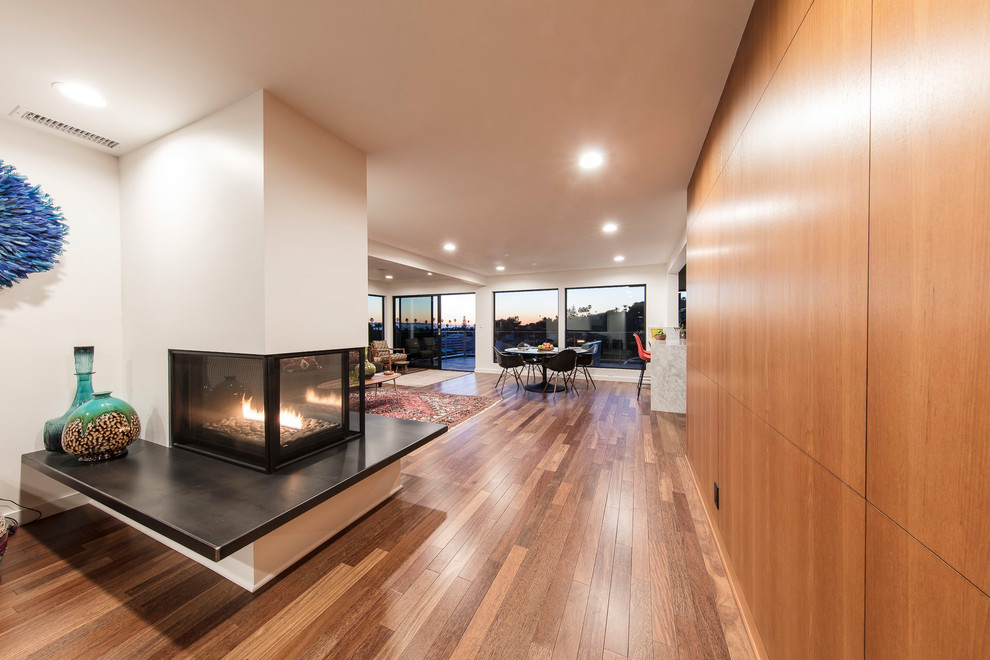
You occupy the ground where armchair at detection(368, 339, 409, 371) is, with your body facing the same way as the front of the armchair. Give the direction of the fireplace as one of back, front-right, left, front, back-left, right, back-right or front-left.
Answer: front-right

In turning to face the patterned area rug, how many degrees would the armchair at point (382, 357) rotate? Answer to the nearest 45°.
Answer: approximately 45° to its right

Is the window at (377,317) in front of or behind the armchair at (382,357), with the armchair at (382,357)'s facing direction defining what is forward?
behind

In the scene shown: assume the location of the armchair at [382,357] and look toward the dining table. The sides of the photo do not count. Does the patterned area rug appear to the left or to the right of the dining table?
right

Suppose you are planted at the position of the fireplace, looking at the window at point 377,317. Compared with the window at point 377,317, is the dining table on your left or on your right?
right

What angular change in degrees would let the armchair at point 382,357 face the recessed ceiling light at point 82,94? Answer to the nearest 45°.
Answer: approximately 45° to its right

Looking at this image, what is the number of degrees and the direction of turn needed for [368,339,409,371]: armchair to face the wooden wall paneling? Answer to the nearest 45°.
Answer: approximately 45° to its right

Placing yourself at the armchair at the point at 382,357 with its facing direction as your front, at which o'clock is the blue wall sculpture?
The blue wall sculpture is roughly at 2 o'clock from the armchair.

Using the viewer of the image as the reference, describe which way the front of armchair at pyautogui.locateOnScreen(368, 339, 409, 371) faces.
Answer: facing the viewer and to the right of the viewer

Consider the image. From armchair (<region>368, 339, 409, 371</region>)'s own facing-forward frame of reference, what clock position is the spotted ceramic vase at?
The spotted ceramic vase is roughly at 2 o'clock from the armchair.
